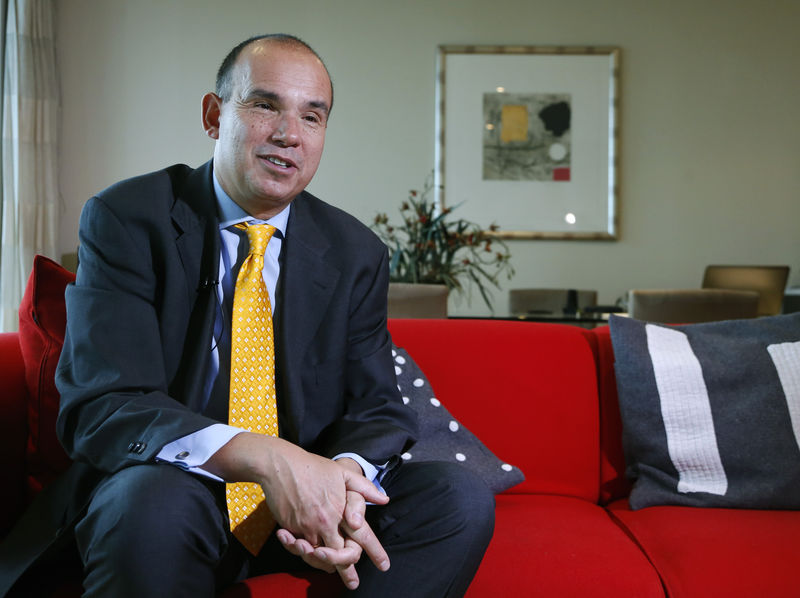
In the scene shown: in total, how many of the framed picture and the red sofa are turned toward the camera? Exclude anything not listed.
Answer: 2

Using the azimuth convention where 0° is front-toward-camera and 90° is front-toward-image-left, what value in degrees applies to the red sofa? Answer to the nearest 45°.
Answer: approximately 0°

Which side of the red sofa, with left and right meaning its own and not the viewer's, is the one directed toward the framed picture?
back

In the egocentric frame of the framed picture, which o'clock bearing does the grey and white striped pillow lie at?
The grey and white striped pillow is roughly at 12 o'clock from the framed picture.

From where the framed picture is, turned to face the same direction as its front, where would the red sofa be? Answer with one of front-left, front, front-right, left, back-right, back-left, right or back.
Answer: front

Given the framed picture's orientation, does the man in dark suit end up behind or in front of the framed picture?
in front

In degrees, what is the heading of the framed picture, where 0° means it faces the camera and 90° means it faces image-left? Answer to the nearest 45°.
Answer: approximately 0°

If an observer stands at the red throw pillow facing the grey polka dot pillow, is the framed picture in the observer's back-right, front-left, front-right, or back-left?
front-left

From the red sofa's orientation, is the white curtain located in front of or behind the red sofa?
behind

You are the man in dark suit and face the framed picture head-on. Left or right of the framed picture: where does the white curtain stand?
left

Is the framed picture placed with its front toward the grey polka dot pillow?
yes
